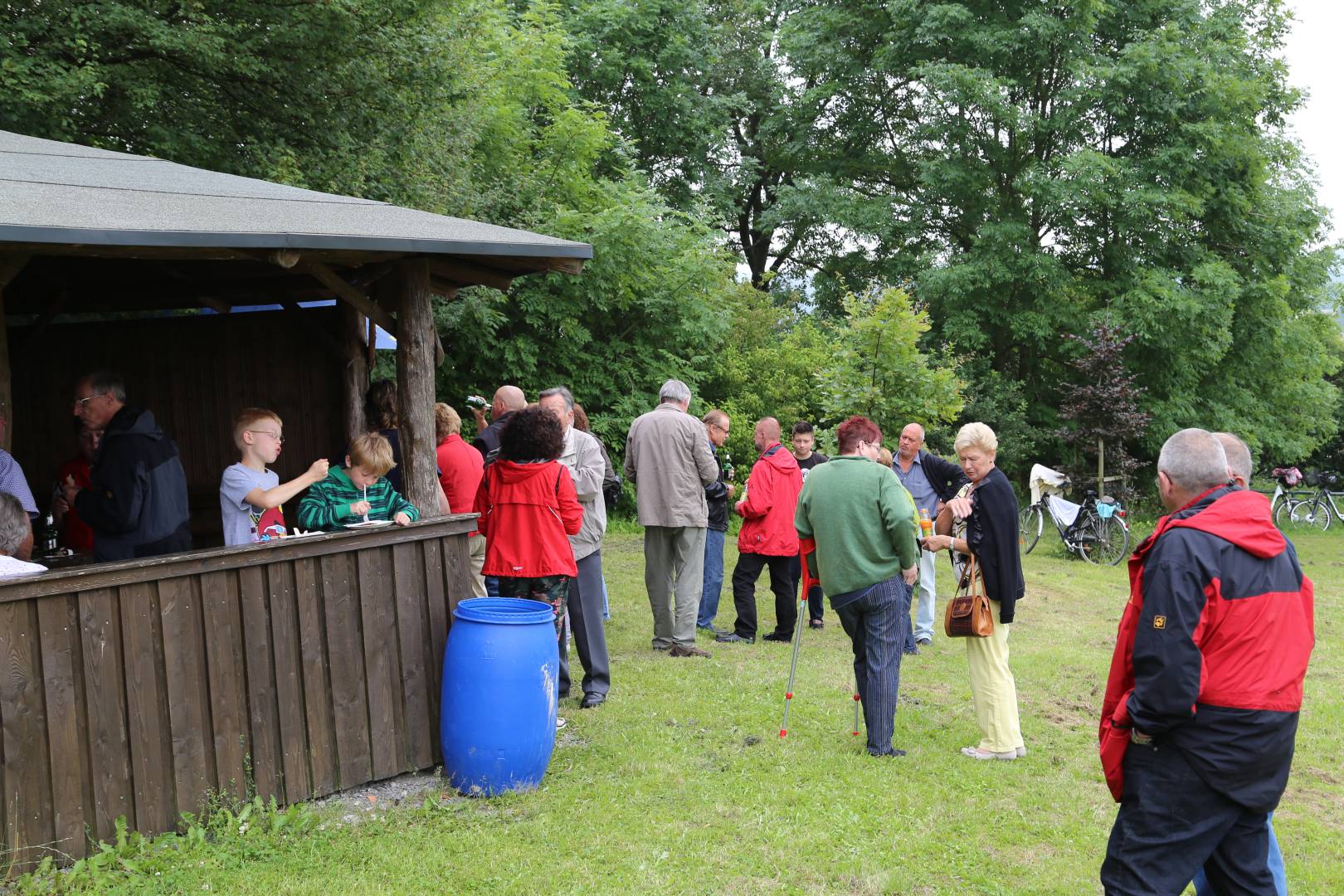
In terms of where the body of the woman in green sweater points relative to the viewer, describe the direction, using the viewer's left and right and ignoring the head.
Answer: facing away from the viewer and to the right of the viewer

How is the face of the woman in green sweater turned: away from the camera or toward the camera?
away from the camera

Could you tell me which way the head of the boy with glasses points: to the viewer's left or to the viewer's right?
to the viewer's right

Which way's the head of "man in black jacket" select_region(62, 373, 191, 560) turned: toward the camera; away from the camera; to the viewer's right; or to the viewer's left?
to the viewer's left

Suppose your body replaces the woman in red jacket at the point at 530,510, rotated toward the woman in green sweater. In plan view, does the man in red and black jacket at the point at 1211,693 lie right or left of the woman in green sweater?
right

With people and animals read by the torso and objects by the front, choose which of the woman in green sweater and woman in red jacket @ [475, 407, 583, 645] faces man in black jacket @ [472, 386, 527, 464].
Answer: the woman in red jacket

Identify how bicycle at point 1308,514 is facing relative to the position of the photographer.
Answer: facing to the left of the viewer

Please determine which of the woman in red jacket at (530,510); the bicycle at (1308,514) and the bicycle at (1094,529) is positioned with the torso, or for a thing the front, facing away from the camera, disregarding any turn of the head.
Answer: the woman in red jacket

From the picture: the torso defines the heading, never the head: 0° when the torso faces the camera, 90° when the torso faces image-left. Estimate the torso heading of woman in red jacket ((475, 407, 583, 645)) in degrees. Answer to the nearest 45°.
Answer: approximately 180°
